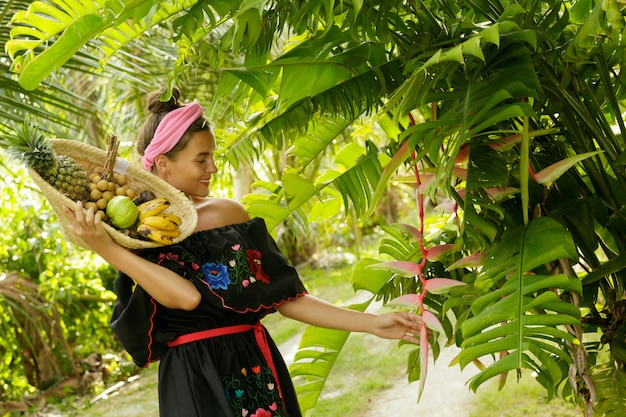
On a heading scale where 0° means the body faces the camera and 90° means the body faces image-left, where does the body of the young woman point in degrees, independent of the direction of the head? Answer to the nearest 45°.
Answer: approximately 315°
